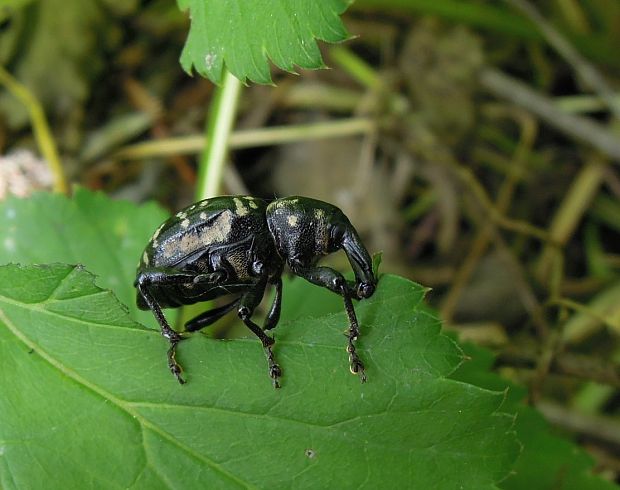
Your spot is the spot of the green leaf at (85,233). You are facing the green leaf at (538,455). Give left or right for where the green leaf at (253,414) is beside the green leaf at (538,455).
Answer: right

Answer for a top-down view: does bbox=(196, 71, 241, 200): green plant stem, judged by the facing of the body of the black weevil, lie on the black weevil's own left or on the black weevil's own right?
on the black weevil's own left

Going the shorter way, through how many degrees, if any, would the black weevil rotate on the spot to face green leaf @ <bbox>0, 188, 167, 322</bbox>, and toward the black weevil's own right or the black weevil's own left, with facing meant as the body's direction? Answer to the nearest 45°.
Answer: approximately 135° to the black weevil's own left

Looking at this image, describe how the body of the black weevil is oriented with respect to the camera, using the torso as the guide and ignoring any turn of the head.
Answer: to the viewer's right

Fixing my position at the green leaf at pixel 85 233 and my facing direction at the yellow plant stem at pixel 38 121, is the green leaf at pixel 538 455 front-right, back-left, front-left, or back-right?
back-right
